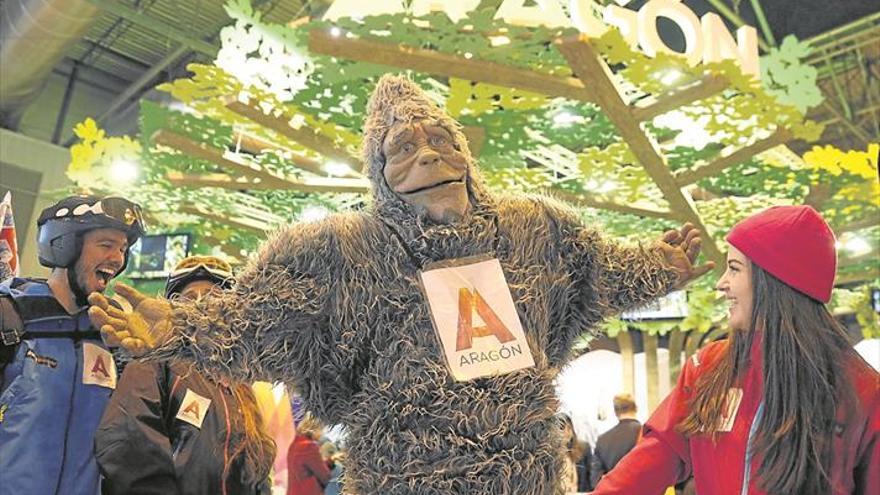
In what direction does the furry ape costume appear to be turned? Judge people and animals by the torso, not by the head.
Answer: toward the camera

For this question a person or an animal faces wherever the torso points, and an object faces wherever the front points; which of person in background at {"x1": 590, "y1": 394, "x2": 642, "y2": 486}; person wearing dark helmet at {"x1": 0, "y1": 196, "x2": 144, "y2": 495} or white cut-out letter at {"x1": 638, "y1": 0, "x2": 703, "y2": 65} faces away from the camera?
the person in background

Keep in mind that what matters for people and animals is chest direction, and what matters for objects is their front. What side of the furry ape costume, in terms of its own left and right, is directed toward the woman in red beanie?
left

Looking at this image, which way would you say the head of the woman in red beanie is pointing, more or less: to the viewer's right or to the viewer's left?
to the viewer's left

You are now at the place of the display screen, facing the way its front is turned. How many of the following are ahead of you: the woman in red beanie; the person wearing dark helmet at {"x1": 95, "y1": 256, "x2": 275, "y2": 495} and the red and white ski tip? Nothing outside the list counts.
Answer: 3

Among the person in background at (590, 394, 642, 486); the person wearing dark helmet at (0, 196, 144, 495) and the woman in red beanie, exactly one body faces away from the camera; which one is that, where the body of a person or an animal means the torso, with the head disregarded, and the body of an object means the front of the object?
the person in background

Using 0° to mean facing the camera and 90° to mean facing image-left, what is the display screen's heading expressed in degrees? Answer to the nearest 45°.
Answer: approximately 0°

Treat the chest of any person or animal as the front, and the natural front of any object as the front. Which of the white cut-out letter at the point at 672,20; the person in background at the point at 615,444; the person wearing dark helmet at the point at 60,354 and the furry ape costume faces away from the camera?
the person in background

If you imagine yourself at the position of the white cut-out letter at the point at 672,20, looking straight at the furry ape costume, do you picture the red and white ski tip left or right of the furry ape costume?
right

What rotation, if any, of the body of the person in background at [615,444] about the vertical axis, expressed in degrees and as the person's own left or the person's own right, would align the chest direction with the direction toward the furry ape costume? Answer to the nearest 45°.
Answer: approximately 180°

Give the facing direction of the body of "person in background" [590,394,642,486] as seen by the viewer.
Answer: away from the camera

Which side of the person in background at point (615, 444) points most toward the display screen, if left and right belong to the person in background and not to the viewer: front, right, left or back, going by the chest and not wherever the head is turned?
left

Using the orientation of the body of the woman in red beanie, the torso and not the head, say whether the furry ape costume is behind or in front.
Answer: in front
